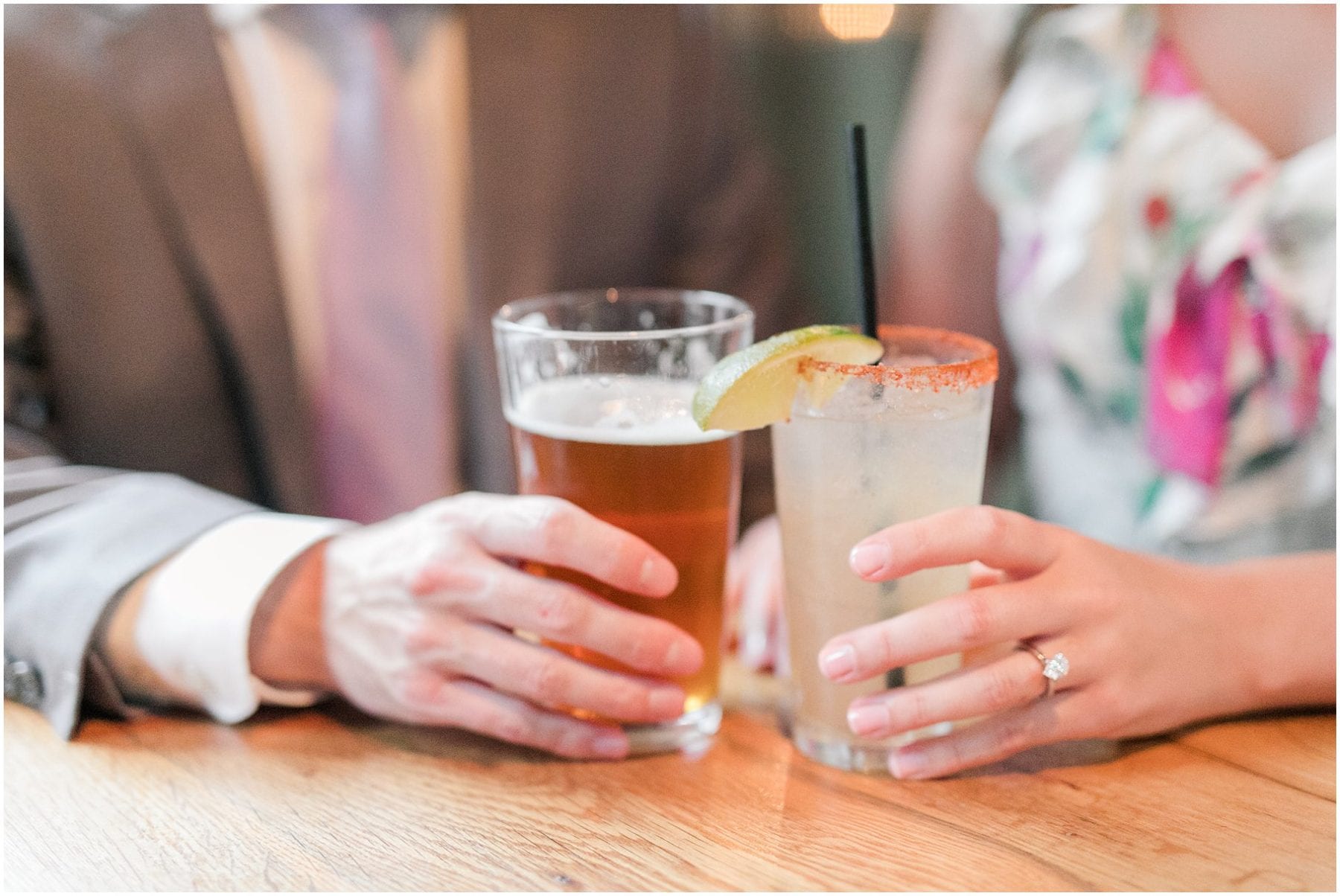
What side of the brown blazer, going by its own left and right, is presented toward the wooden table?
front

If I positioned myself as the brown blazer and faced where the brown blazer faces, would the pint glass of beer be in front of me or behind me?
in front

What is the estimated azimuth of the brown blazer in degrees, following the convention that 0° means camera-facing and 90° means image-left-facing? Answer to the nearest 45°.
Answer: approximately 0°
